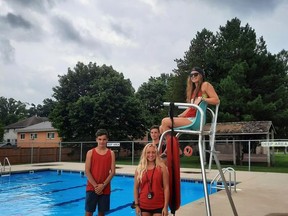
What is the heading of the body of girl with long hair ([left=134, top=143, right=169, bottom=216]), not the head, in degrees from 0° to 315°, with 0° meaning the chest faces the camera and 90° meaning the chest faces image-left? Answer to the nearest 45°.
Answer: approximately 0°

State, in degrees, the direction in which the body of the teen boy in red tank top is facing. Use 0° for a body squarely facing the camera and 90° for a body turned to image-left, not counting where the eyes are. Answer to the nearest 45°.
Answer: approximately 0°

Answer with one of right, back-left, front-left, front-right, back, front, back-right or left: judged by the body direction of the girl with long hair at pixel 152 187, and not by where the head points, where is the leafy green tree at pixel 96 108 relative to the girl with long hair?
back

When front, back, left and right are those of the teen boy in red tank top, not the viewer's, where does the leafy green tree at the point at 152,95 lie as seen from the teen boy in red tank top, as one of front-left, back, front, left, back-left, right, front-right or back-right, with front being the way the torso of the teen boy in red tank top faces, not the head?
back

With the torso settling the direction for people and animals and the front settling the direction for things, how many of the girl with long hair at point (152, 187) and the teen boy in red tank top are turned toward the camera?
2

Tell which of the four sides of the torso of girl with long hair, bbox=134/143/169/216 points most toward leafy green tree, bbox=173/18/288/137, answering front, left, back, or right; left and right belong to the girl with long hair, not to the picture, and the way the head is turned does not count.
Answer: back

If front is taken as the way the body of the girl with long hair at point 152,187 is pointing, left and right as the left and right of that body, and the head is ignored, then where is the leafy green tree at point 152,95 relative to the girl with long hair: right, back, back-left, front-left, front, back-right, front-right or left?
back

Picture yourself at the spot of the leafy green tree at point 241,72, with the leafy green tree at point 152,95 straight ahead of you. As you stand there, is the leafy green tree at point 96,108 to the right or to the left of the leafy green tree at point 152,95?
left

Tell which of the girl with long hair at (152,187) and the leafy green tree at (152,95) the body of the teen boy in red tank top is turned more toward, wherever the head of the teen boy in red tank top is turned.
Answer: the girl with long hair
